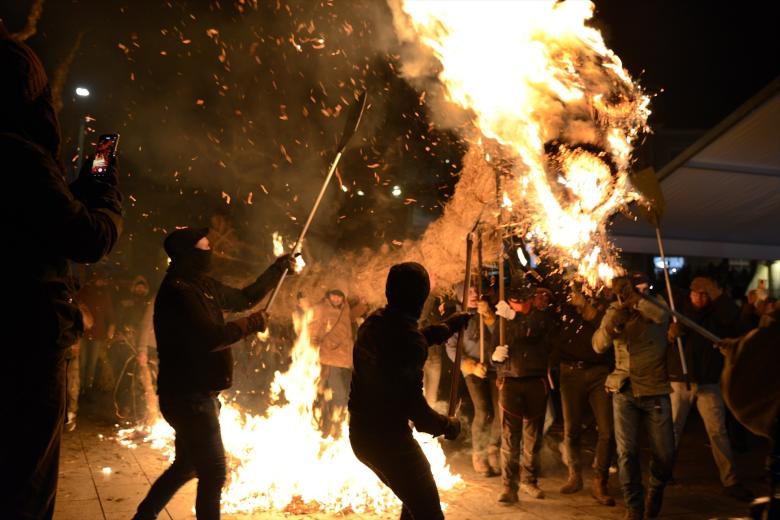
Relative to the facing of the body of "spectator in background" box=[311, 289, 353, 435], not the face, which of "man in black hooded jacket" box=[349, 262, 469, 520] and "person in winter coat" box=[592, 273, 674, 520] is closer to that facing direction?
the man in black hooded jacket

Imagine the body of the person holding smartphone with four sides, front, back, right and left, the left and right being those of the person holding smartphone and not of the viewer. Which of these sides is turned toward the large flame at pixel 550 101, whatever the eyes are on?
front

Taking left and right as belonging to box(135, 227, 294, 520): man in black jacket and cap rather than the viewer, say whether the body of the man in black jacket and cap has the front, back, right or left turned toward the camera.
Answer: right

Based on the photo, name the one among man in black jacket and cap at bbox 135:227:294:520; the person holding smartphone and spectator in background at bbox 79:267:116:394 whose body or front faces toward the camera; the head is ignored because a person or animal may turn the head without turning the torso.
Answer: the spectator in background

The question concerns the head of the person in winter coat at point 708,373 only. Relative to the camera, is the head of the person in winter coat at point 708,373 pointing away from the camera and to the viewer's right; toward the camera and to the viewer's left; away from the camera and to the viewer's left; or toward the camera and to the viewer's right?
toward the camera and to the viewer's left

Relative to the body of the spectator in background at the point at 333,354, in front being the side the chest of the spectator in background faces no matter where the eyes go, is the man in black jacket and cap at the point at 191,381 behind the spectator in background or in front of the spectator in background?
in front

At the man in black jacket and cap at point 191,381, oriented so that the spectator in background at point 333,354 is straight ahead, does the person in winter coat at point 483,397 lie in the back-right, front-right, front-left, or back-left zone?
front-right

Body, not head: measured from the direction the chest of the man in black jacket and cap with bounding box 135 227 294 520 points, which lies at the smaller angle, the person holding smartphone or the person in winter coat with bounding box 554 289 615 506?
the person in winter coat

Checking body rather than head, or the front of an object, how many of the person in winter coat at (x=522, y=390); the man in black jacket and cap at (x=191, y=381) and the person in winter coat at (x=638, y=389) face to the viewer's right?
1

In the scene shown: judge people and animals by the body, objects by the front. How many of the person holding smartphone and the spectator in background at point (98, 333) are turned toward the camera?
1

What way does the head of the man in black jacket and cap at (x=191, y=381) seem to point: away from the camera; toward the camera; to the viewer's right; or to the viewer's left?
to the viewer's right

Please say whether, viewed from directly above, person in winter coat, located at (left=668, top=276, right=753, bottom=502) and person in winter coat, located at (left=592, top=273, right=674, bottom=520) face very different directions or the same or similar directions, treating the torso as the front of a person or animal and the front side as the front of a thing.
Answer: same or similar directions

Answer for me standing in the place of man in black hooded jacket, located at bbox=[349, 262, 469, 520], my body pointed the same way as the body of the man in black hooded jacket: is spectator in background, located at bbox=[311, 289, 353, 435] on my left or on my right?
on my left

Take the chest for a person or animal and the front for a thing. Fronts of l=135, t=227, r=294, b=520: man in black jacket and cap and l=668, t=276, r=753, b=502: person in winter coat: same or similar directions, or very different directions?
very different directions

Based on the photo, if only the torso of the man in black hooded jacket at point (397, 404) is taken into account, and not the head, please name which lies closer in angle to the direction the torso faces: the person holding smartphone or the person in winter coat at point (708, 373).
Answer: the person in winter coat

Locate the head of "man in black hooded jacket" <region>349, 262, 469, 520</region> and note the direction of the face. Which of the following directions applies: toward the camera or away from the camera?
away from the camera

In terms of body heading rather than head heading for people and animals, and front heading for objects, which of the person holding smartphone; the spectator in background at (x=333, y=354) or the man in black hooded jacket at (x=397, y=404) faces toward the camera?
the spectator in background

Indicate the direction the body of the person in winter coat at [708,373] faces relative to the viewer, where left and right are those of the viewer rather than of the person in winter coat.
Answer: facing the viewer and to the left of the viewer
